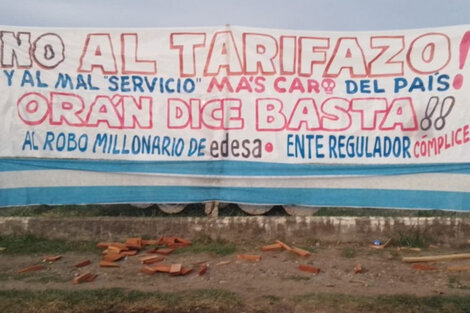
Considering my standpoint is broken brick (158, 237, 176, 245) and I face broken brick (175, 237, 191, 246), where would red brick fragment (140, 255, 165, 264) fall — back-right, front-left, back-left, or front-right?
back-right

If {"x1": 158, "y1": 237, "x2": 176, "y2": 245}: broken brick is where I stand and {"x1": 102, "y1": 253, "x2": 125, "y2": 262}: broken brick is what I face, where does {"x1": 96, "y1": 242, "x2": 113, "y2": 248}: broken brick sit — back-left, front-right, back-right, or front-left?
front-right

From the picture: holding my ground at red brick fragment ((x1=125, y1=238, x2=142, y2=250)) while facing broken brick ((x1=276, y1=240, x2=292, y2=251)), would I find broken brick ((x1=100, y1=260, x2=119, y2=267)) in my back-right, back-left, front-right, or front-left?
back-right

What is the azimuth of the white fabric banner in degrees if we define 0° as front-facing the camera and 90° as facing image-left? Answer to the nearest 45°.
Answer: approximately 0°
